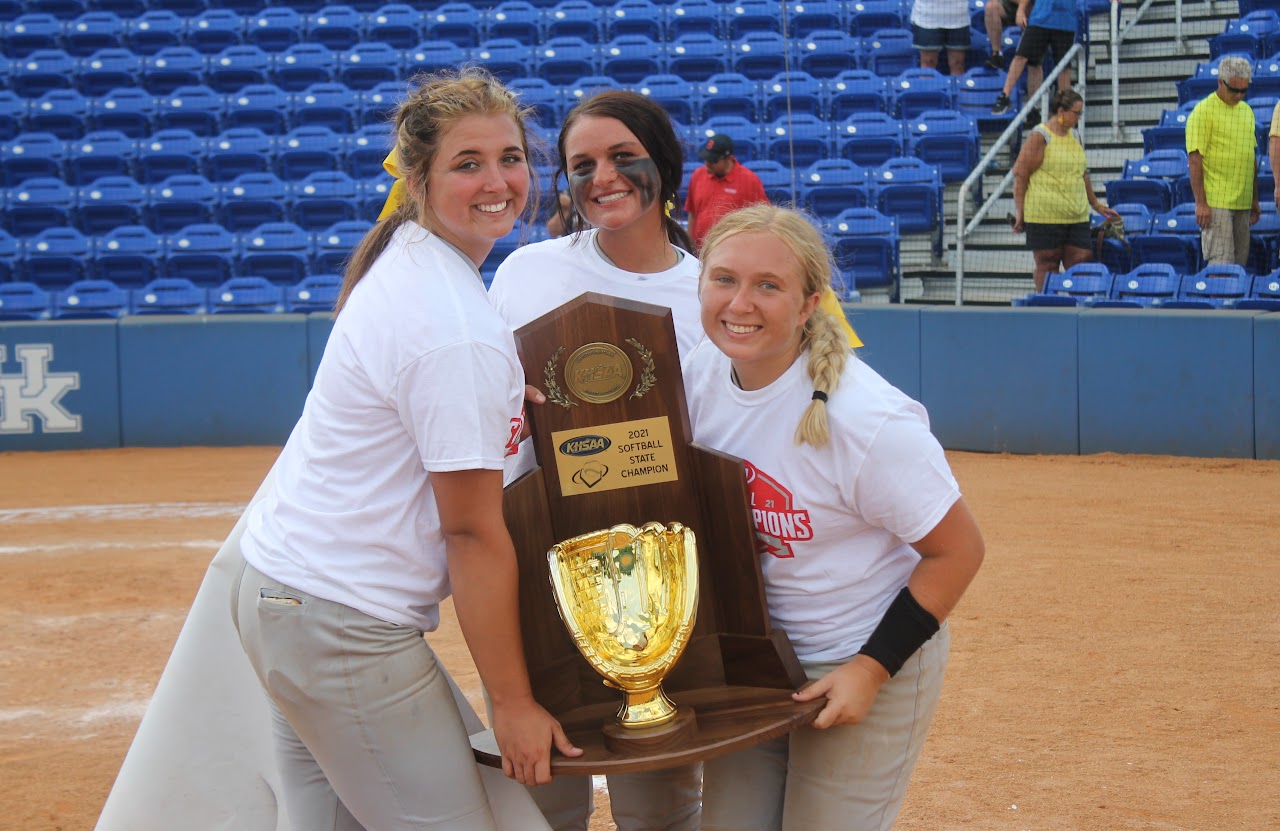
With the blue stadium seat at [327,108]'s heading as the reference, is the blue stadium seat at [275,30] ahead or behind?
behind

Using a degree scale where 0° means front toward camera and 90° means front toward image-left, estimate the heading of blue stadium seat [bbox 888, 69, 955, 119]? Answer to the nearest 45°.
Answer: approximately 0°

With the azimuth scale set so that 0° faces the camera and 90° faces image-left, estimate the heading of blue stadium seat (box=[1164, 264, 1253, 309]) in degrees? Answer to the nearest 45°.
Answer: approximately 45°

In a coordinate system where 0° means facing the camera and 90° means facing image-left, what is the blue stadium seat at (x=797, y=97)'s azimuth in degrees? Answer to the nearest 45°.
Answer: approximately 0°
